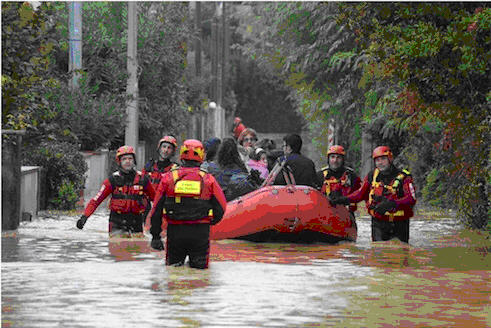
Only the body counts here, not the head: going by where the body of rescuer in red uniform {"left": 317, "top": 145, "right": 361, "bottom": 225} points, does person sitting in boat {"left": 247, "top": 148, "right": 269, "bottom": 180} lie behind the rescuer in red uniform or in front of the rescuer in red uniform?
behind

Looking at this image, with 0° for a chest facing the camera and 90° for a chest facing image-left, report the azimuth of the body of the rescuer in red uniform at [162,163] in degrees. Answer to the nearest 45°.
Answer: approximately 0°

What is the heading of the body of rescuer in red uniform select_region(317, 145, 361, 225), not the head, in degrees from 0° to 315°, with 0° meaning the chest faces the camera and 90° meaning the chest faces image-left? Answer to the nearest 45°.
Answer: approximately 0°
